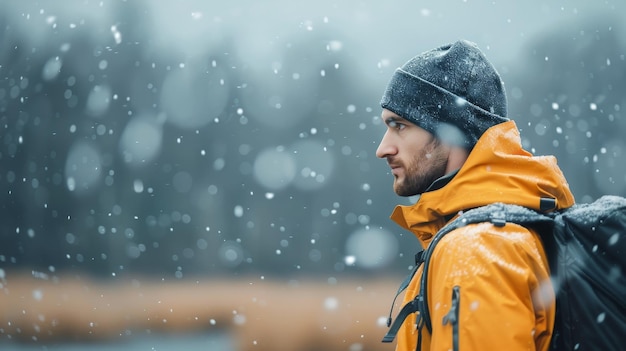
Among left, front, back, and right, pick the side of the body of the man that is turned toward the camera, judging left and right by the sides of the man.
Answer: left

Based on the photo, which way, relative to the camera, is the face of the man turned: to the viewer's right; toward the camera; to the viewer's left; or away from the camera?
to the viewer's left
